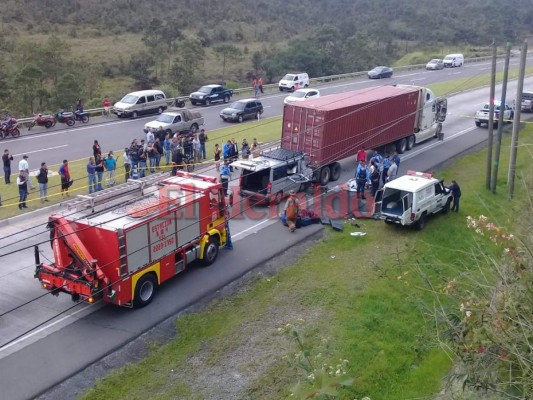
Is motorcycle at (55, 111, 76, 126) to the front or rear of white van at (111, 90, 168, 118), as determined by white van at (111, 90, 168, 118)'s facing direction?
to the front

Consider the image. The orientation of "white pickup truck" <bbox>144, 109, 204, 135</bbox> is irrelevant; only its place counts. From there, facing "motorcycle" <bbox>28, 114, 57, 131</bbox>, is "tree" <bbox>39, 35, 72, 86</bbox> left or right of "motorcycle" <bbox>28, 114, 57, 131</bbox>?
right

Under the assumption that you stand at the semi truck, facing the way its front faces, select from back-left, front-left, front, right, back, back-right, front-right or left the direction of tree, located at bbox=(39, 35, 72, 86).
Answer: left

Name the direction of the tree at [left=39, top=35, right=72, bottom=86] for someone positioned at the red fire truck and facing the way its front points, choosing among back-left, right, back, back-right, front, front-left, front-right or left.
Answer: front-left

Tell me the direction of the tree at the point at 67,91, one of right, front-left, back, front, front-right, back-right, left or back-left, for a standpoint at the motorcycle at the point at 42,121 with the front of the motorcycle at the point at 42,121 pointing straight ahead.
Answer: back-right

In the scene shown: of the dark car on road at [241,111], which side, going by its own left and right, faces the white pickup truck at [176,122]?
front

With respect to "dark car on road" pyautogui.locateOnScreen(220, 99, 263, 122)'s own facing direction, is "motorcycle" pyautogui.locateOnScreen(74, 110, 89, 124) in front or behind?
in front

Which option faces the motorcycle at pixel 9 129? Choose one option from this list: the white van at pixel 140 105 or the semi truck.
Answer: the white van

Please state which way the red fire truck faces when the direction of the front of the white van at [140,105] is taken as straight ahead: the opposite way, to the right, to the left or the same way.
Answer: the opposite way

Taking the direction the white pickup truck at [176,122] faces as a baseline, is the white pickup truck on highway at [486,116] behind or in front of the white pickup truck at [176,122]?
behind

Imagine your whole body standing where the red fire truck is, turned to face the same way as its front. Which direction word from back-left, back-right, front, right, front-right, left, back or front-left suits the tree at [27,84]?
front-left
